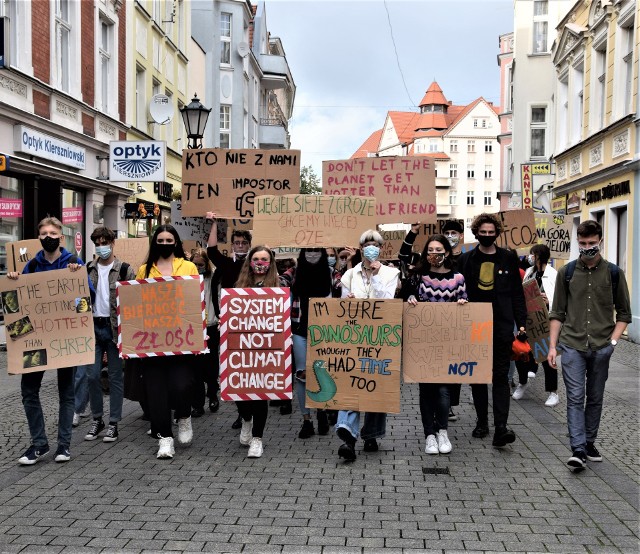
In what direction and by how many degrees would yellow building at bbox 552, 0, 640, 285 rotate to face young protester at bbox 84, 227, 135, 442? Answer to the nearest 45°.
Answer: approximately 45° to its left

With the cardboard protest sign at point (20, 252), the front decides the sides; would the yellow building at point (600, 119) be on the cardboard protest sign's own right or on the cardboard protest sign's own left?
on the cardboard protest sign's own left

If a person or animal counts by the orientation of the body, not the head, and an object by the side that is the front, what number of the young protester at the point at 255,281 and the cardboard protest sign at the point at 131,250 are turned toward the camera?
2

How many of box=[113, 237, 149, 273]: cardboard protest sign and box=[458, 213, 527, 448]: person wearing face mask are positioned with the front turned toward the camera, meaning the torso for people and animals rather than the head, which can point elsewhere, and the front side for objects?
2

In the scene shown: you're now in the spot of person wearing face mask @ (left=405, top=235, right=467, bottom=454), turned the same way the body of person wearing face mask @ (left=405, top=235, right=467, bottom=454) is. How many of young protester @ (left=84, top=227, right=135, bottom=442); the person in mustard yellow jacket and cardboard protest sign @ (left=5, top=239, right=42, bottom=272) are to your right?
3

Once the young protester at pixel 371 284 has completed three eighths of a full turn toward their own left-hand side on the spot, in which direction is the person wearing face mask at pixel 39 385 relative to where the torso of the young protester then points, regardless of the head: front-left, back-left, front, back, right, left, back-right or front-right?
back-left

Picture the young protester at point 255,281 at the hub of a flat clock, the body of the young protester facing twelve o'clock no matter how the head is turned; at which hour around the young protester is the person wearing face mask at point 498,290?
The person wearing face mask is roughly at 9 o'clock from the young protester.

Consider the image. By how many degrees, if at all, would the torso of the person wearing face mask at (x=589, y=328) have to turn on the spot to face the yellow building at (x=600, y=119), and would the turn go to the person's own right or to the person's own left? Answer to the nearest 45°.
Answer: approximately 180°

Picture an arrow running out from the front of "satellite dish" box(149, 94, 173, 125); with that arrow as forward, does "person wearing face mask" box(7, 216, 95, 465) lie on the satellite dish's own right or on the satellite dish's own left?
on the satellite dish's own right
